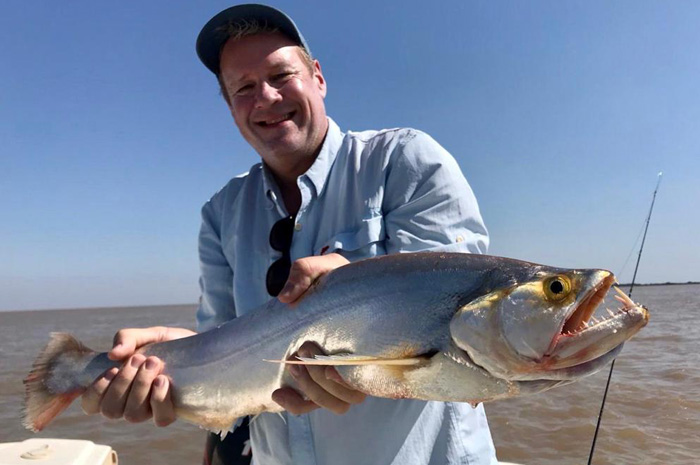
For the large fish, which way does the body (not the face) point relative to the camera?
to the viewer's right

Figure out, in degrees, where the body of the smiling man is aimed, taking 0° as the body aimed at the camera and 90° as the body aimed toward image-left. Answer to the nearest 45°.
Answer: approximately 45°
